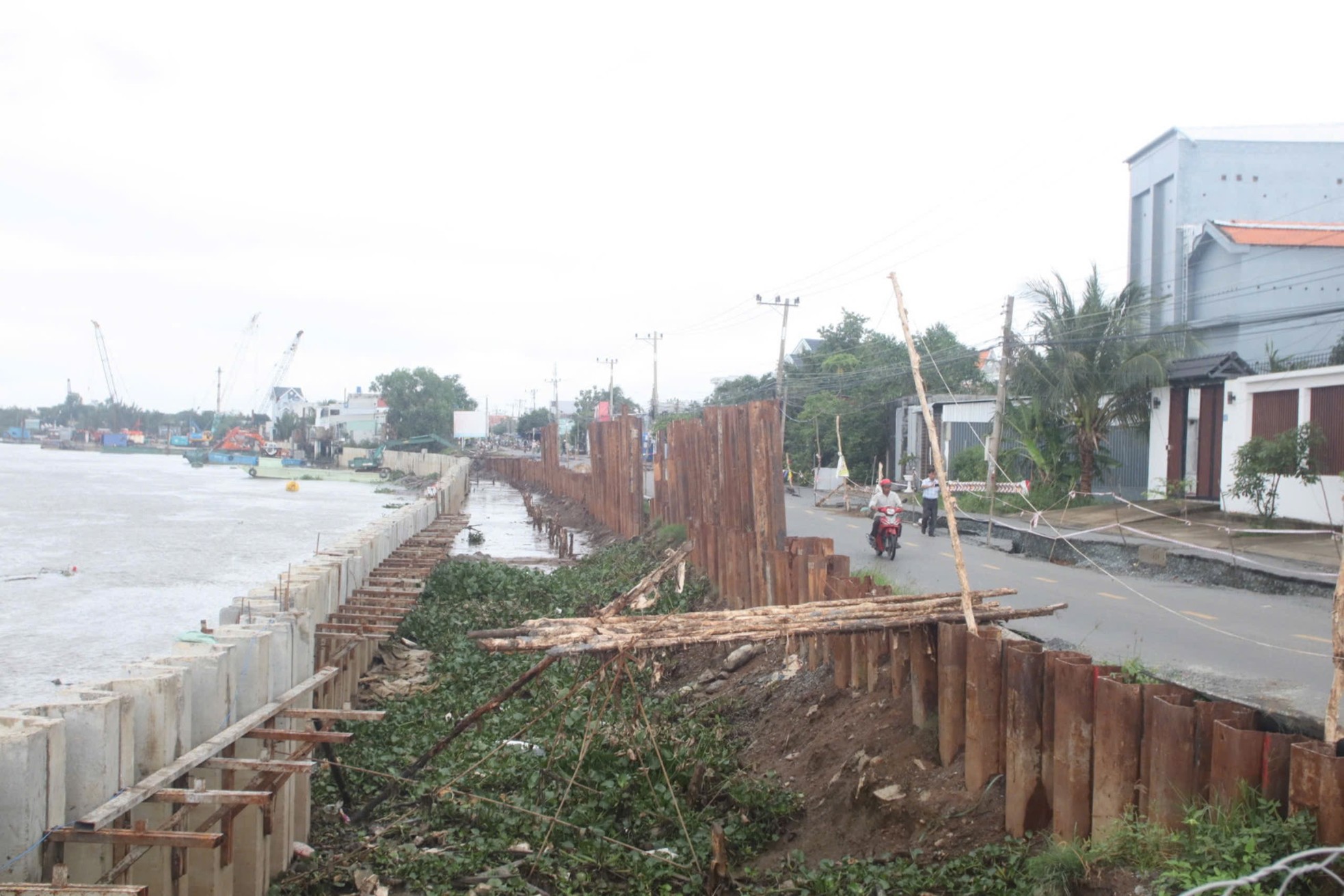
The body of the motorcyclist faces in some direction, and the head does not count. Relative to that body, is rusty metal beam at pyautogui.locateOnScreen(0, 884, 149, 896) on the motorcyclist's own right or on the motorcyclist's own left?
on the motorcyclist's own right

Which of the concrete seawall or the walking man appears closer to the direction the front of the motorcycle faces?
the concrete seawall

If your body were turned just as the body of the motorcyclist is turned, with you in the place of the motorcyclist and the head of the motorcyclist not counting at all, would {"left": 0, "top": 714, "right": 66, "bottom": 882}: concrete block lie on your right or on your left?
on your right

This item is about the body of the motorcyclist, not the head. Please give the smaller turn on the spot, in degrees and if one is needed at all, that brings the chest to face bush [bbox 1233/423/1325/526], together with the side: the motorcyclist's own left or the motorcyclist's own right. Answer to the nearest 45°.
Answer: approximately 90° to the motorcyclist's own left

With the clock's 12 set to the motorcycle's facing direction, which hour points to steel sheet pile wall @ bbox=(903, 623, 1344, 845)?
The steel sheet pile wall is roughly at 12 o'clock from the motorcycle.

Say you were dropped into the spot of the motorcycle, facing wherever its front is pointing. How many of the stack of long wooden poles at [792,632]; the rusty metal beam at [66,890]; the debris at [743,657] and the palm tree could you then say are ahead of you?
3

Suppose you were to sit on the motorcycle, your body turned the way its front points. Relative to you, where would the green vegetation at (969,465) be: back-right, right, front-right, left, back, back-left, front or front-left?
back

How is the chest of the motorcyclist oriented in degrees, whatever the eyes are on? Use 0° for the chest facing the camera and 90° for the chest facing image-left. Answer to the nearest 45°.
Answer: approximately 315°

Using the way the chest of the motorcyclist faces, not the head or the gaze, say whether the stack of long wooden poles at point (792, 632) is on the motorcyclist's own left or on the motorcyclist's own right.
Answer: on the motorcyclist's own right

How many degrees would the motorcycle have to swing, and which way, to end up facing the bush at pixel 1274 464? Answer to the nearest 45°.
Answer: approximately 135° to its left

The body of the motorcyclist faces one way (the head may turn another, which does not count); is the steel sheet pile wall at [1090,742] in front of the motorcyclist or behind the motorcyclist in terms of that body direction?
in front

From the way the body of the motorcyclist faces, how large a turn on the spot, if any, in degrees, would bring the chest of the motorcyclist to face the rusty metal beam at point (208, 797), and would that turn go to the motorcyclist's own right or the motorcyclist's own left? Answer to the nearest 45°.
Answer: approximately 45° to the motorcyclist's own right

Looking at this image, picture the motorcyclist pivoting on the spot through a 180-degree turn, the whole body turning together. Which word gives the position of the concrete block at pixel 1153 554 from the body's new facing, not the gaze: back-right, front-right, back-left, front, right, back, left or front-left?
back-right
